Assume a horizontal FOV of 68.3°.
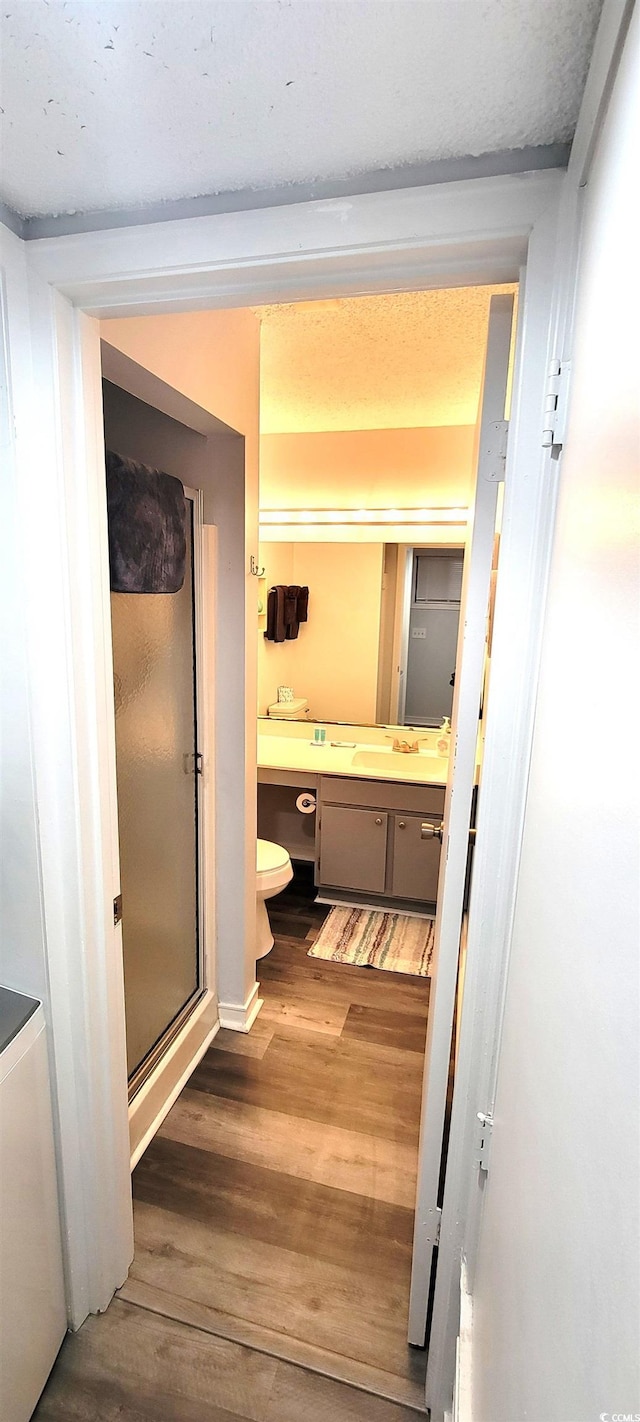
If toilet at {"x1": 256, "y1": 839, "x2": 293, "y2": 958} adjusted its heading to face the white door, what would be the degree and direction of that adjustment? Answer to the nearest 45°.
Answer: approximately 90° to its right

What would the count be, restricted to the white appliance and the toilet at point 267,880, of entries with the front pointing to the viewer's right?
2

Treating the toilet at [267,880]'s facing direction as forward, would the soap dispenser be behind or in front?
in front

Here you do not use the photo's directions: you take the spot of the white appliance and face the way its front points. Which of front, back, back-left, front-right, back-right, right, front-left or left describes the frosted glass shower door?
front-left

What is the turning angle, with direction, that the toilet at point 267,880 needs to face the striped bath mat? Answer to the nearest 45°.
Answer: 0° — it already faces it

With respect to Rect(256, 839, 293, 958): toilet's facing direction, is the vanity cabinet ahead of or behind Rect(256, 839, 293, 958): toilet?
ahead

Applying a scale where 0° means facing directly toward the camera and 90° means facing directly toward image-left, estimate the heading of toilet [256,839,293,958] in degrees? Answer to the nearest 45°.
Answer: approximately 270°

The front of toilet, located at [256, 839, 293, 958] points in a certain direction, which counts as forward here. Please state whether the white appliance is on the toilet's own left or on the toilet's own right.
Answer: on the toilet's own right

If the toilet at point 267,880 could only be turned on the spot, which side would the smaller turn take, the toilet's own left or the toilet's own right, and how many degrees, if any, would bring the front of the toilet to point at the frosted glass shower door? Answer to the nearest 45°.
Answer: approximately 135° to the toilet's own right

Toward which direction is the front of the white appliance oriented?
to the viewer's right
